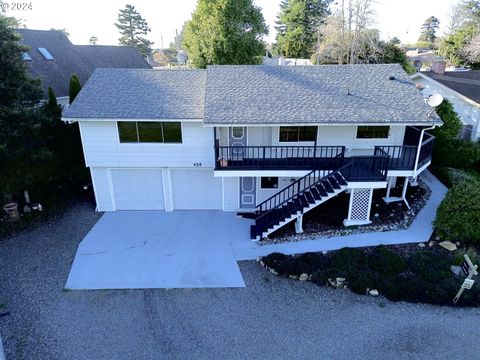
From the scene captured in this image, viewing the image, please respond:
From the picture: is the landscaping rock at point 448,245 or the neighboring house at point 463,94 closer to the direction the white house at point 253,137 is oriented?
the landscaping rock

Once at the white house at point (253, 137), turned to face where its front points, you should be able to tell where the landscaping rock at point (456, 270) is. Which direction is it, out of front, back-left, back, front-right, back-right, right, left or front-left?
front-left

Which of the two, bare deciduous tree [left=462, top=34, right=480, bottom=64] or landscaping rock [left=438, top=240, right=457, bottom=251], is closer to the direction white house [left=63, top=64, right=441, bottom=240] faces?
the landscaping rock

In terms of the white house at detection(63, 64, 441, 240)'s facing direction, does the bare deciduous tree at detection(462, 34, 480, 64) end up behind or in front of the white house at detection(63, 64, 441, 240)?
behind

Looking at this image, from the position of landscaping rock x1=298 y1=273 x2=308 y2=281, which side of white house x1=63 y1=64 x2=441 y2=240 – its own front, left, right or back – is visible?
front

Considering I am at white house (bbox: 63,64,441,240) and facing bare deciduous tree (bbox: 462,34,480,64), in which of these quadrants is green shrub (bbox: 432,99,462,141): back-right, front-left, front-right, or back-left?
front-right

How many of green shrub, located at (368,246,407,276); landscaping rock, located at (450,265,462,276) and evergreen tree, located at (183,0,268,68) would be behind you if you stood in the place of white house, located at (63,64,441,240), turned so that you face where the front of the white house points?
1

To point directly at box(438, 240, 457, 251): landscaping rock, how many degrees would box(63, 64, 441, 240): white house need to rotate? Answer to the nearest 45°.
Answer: approximately 45° to its left

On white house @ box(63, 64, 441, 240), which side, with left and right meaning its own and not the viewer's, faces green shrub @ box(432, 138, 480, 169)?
left

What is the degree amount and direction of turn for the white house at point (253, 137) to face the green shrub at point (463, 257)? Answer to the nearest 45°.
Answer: approximately 45° to its left

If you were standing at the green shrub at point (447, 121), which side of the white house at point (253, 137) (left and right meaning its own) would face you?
left

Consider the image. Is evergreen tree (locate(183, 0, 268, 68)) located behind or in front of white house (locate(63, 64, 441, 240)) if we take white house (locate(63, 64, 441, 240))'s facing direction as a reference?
behind

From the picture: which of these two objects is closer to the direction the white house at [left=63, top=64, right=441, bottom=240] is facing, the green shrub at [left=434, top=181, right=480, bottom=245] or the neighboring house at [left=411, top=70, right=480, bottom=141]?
the green shrub

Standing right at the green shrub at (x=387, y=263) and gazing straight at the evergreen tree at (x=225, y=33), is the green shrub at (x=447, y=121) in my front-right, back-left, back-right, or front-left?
front-right

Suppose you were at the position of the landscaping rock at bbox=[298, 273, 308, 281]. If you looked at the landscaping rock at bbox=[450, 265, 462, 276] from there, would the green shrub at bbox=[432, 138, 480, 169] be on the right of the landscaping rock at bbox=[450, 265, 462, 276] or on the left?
left

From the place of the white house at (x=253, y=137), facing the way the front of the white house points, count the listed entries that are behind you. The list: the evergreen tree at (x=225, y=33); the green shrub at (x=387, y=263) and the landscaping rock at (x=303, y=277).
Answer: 1

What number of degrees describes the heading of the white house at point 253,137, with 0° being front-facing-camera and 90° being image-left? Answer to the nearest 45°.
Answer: approximately 0°

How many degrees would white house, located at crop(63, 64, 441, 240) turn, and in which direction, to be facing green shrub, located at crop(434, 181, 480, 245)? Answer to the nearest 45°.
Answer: approximately 90° to its left
